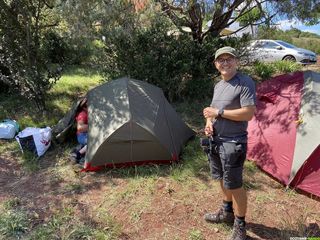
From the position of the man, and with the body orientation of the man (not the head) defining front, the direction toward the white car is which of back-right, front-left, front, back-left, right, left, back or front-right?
back-right

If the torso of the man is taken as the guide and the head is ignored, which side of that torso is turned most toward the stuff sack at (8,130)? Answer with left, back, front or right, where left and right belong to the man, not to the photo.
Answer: right

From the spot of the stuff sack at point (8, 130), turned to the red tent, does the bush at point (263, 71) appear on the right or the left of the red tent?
left

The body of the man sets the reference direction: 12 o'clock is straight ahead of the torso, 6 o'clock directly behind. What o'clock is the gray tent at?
The gray tent is roughly at 3 o'clock from the man.

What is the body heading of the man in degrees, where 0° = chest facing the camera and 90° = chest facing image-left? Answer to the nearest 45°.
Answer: approximately 45°

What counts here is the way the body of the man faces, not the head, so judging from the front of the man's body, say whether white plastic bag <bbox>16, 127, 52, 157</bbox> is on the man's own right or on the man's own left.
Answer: on the man's own right

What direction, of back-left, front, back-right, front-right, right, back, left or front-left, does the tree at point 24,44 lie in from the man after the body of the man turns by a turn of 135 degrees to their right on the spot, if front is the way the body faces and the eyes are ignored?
front-left

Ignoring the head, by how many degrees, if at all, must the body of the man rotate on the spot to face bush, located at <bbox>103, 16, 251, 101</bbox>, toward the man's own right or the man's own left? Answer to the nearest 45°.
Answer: approximately 135° to the man's own right

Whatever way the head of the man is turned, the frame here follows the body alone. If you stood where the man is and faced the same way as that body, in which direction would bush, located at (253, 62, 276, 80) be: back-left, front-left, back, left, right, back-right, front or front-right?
back-right
